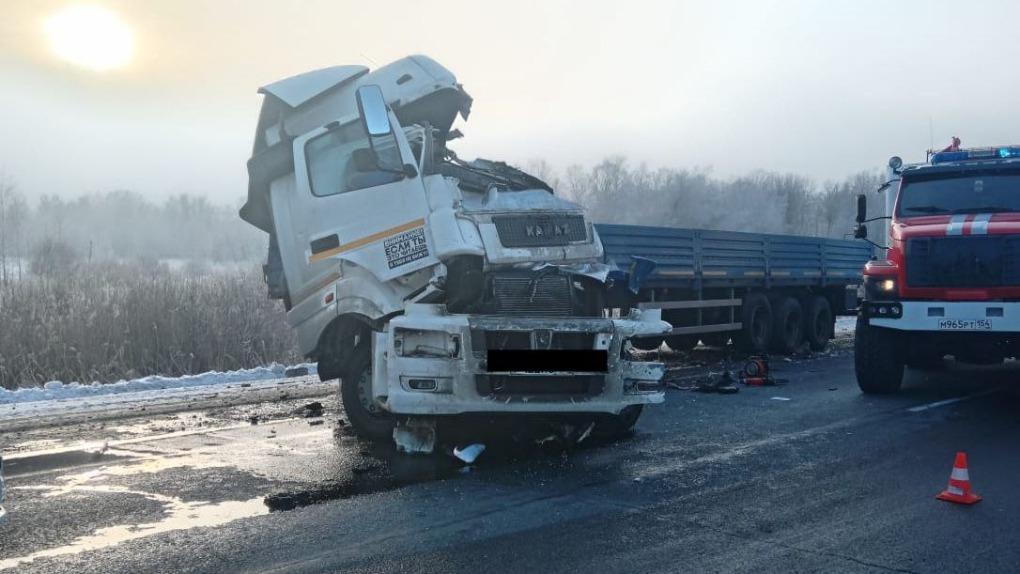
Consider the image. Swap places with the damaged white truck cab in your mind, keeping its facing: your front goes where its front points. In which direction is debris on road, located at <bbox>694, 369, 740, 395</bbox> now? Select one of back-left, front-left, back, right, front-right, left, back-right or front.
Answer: left

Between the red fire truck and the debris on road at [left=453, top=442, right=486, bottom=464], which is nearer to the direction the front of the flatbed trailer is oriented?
the debris on road

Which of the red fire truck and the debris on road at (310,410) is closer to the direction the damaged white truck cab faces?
the red fire truck

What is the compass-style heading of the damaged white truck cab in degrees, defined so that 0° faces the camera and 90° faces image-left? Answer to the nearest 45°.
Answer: approximately 315°

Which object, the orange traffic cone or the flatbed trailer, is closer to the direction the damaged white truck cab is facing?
the orange traffic cone

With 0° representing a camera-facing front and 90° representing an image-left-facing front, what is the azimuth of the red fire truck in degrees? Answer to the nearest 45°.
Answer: approximately 0°

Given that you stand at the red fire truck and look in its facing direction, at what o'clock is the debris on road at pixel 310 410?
The debris on road is roughly at 2 o'clock from the red fire truck.

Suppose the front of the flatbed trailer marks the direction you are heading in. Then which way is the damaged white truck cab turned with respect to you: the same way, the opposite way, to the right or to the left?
to the left

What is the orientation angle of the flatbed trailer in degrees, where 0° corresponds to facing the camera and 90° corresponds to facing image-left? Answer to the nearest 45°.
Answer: approximately 45°

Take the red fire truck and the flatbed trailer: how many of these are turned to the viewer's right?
0

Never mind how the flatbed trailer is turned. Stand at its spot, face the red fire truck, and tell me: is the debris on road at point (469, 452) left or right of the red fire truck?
right
